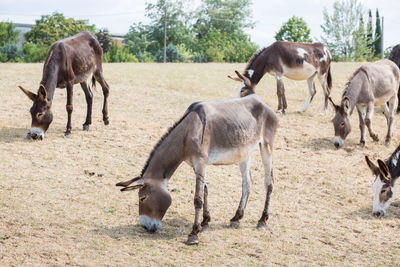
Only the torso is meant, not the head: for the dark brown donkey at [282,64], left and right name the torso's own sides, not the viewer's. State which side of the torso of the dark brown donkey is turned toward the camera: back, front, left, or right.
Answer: left

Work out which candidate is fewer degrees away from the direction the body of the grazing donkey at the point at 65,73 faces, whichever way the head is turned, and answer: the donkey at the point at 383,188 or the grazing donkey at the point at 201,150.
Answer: the grazing donkey

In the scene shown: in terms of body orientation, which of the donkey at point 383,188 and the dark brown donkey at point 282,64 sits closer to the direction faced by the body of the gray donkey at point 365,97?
the donkey

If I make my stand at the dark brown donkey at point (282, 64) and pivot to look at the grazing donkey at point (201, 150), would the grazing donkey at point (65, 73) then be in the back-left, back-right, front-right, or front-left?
front-right

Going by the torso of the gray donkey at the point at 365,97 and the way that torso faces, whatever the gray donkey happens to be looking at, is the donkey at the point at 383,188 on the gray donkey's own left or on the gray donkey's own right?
on the gray donkey's own left

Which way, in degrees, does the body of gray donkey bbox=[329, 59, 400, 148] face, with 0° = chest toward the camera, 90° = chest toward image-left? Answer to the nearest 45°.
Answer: approximately 45°

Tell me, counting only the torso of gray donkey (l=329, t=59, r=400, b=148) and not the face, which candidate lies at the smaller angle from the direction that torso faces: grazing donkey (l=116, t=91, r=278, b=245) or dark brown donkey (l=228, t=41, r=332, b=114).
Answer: the grazing donkey

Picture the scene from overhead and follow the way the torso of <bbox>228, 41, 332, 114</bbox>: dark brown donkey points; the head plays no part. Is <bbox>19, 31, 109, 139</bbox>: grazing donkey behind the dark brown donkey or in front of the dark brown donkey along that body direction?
in front

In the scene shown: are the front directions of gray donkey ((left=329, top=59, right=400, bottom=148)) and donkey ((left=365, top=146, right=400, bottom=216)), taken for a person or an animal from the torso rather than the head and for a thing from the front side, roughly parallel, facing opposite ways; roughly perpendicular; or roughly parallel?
roughly parallel

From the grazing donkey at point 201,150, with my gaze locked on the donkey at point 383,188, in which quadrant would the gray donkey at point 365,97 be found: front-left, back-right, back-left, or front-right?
front-left

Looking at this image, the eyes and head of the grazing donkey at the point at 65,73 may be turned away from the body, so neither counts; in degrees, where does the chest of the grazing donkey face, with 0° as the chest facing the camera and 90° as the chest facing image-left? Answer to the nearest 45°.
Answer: approximately 45°

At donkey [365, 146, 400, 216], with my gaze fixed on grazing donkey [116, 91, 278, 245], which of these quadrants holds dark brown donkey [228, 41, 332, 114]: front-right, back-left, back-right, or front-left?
back-right

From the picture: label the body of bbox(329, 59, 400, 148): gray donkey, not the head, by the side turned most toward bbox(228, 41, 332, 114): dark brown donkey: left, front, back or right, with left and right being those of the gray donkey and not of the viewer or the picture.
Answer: right

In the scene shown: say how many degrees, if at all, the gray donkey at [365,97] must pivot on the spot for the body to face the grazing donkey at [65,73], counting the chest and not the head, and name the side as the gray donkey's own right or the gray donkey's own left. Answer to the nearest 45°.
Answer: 0° — it already faces it

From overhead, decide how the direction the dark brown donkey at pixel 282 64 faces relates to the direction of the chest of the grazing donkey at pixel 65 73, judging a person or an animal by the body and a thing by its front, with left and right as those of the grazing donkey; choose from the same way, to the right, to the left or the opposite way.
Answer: to the right

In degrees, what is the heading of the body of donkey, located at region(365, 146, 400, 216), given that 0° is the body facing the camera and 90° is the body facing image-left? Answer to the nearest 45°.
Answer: approximately 45°

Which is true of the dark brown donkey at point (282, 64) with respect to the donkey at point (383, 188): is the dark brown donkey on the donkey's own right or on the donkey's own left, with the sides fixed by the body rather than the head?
on the donkey's own right

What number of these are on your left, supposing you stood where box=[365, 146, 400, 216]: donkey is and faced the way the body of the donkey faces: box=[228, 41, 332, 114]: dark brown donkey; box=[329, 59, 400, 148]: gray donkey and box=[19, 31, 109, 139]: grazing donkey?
0

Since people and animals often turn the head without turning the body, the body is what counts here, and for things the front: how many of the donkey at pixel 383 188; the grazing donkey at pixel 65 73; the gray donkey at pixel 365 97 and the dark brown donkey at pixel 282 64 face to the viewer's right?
0
